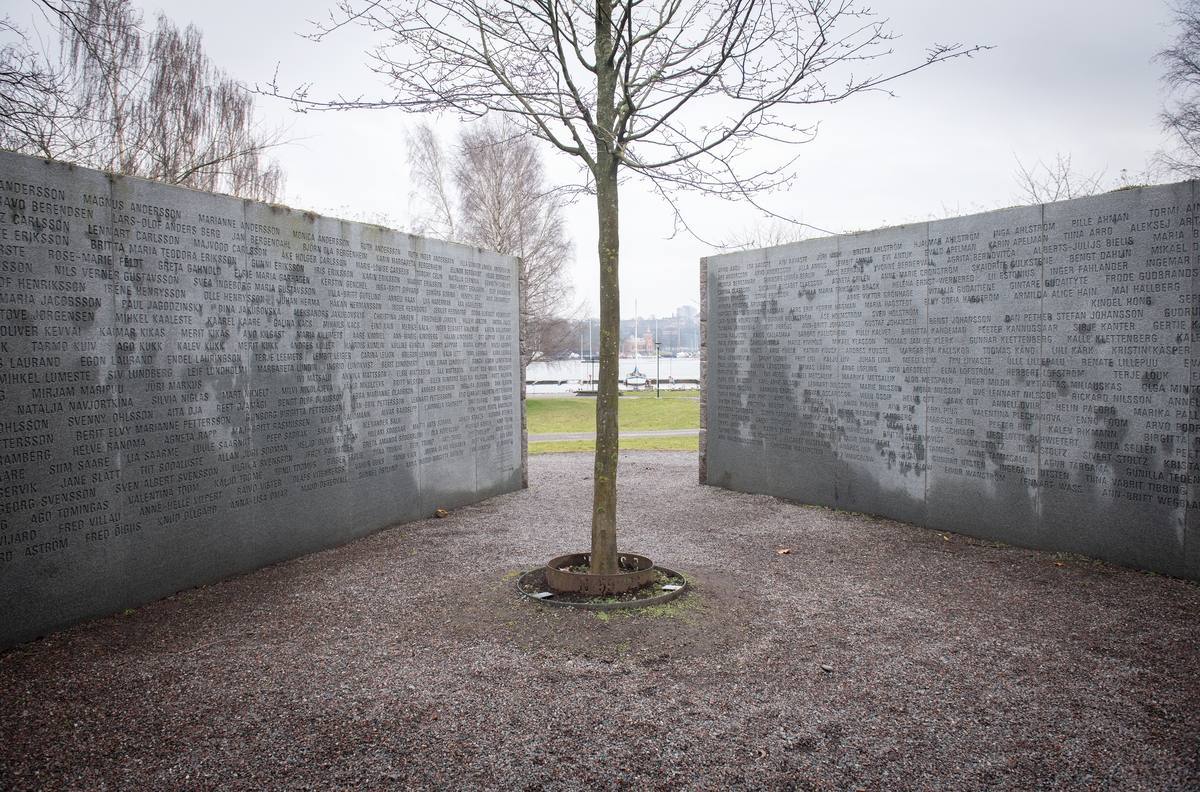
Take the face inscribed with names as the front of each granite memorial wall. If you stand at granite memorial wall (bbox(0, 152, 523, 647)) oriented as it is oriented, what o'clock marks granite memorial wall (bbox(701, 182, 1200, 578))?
granite memorial wall (bbox(701, 182, 1200, 578)) is roughly at 11 o'clock from granite memorial wall (bbox(0, 152, 523, 647)).

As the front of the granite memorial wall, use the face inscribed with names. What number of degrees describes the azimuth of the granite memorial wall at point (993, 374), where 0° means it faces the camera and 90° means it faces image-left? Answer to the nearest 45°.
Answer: approximately 45°

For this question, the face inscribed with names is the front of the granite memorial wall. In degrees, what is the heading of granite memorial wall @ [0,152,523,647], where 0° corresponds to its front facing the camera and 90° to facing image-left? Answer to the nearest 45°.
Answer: approximately 315°

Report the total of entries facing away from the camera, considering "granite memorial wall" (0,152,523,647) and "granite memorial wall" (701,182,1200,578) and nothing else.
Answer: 0

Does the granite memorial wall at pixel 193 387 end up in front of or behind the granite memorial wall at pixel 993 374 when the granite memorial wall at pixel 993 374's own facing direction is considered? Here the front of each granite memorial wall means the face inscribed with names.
in front
